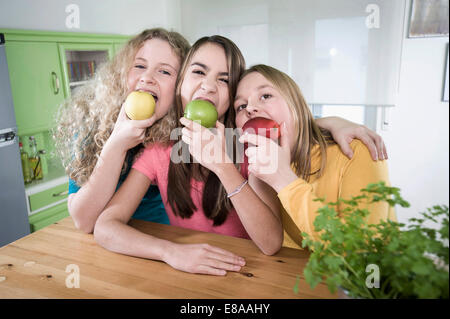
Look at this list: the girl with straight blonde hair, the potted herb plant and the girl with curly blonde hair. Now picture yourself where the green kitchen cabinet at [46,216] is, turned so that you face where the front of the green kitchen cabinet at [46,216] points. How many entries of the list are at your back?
0

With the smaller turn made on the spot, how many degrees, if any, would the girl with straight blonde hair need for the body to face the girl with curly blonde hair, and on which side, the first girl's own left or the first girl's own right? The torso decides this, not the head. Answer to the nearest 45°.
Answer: approximately 45° to the first girl's own right

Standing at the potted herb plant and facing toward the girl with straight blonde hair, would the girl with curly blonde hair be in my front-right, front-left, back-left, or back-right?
front-left

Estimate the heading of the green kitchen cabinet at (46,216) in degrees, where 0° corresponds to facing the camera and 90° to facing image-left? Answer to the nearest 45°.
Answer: approximately 315°

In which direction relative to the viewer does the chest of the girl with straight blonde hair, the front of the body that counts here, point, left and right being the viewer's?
facing the viewer and to the left of the viewer

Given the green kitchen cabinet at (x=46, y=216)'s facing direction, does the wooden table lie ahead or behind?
ahead

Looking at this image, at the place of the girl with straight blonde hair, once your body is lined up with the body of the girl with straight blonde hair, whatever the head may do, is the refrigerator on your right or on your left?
on your right

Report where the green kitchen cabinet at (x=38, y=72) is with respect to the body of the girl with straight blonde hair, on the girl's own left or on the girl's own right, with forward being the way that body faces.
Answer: on the girl's own right

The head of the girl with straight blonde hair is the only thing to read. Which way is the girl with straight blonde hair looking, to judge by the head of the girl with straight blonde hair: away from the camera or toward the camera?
toward the camera

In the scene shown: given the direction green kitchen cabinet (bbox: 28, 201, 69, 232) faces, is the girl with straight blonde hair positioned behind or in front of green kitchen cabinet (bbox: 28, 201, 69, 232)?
in front

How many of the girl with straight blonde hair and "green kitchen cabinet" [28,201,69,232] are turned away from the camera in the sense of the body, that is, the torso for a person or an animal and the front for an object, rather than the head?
0
